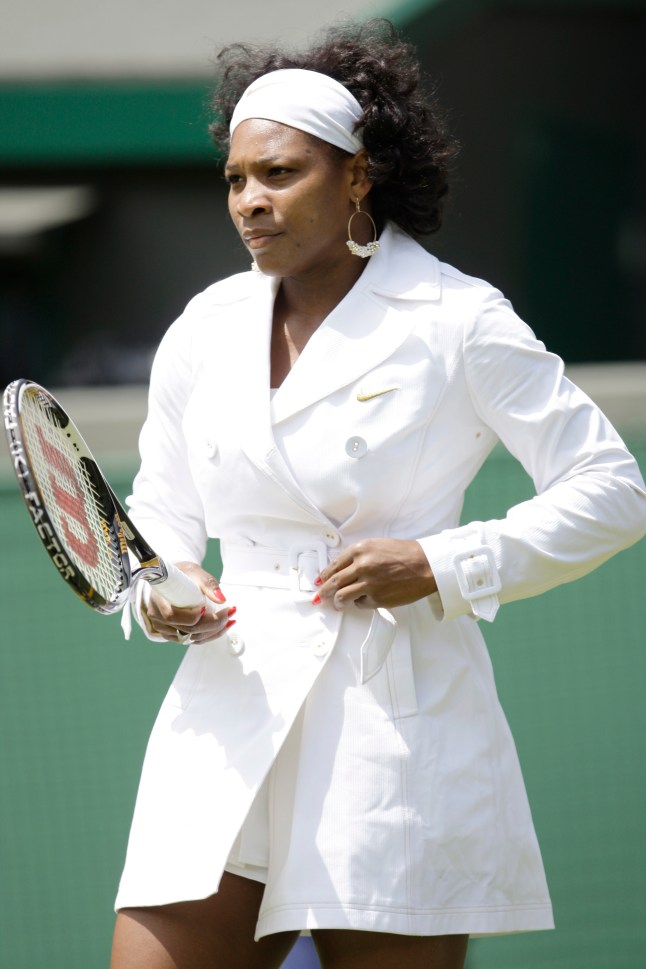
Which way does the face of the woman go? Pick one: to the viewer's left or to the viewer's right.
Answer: to the viewer's left

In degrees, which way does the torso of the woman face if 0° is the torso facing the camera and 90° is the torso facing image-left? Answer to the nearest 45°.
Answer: approximately 45°
